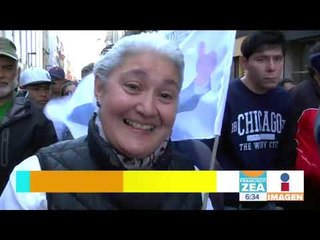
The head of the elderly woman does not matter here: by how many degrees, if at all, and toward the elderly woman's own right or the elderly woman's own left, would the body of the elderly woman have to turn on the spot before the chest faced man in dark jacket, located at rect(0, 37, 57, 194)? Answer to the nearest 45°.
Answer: approximately 135° to the elderly woman's own right

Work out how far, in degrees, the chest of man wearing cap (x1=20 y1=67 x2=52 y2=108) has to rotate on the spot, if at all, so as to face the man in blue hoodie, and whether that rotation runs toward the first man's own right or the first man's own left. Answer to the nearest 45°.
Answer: approximately 45° to the first man's own left

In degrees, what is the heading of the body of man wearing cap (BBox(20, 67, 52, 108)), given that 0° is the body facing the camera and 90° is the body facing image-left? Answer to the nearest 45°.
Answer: approximately 315°
